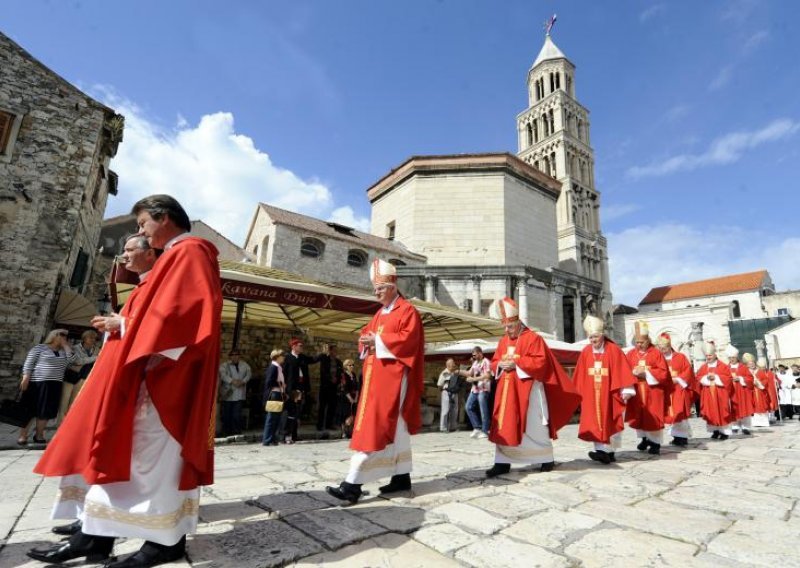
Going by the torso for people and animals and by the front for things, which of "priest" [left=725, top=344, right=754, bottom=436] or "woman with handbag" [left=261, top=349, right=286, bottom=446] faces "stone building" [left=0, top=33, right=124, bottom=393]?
the priest

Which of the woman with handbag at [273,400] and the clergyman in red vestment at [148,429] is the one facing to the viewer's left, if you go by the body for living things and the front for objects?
the clergyman in red vestment

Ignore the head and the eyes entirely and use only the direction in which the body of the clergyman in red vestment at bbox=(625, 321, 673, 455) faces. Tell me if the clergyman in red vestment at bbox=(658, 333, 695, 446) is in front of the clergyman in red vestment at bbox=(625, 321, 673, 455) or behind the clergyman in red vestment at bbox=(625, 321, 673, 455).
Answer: behind

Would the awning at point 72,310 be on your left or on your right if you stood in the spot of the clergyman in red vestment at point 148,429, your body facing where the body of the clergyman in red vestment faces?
on your right

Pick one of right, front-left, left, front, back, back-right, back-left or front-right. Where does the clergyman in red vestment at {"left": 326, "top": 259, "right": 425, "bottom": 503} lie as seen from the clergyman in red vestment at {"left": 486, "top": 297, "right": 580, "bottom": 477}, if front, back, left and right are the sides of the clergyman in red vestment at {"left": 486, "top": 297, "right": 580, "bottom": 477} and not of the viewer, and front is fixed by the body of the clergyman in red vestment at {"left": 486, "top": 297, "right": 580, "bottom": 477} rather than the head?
front

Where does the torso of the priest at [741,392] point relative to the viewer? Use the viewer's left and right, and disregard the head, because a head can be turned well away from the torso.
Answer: facing the viewer and to the left of the viewer

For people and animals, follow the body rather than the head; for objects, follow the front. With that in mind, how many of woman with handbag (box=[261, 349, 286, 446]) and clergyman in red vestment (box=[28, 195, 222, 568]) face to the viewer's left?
1

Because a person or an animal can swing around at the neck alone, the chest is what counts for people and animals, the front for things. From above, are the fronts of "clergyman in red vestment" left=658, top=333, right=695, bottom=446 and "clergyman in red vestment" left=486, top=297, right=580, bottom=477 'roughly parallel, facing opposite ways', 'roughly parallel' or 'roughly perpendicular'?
roughly parallel

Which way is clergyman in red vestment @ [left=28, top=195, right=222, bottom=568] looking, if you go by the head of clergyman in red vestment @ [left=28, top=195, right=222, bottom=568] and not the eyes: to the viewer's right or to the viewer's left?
to the viewer's left

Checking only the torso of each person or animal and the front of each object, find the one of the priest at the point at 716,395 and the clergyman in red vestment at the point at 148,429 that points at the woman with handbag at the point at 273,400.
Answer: the priest

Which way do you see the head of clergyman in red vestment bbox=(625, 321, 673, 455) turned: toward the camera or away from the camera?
toward the camera

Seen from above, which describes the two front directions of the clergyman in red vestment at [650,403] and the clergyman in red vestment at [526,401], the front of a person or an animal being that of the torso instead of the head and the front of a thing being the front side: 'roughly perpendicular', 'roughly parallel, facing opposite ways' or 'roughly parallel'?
roughly parallel

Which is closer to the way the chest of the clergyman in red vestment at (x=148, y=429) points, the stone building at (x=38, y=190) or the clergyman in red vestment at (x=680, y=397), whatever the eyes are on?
the stone building
